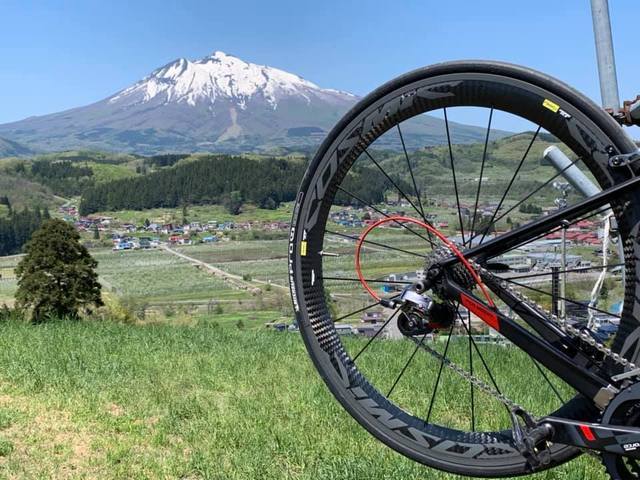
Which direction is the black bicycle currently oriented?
to the viewer's right

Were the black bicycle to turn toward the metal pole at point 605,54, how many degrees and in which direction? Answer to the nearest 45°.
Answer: approximately 90° to its left

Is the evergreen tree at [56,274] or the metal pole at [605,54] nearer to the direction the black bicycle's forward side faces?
the metal pole

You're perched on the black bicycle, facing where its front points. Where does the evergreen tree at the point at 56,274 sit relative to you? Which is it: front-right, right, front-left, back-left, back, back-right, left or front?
back-left
